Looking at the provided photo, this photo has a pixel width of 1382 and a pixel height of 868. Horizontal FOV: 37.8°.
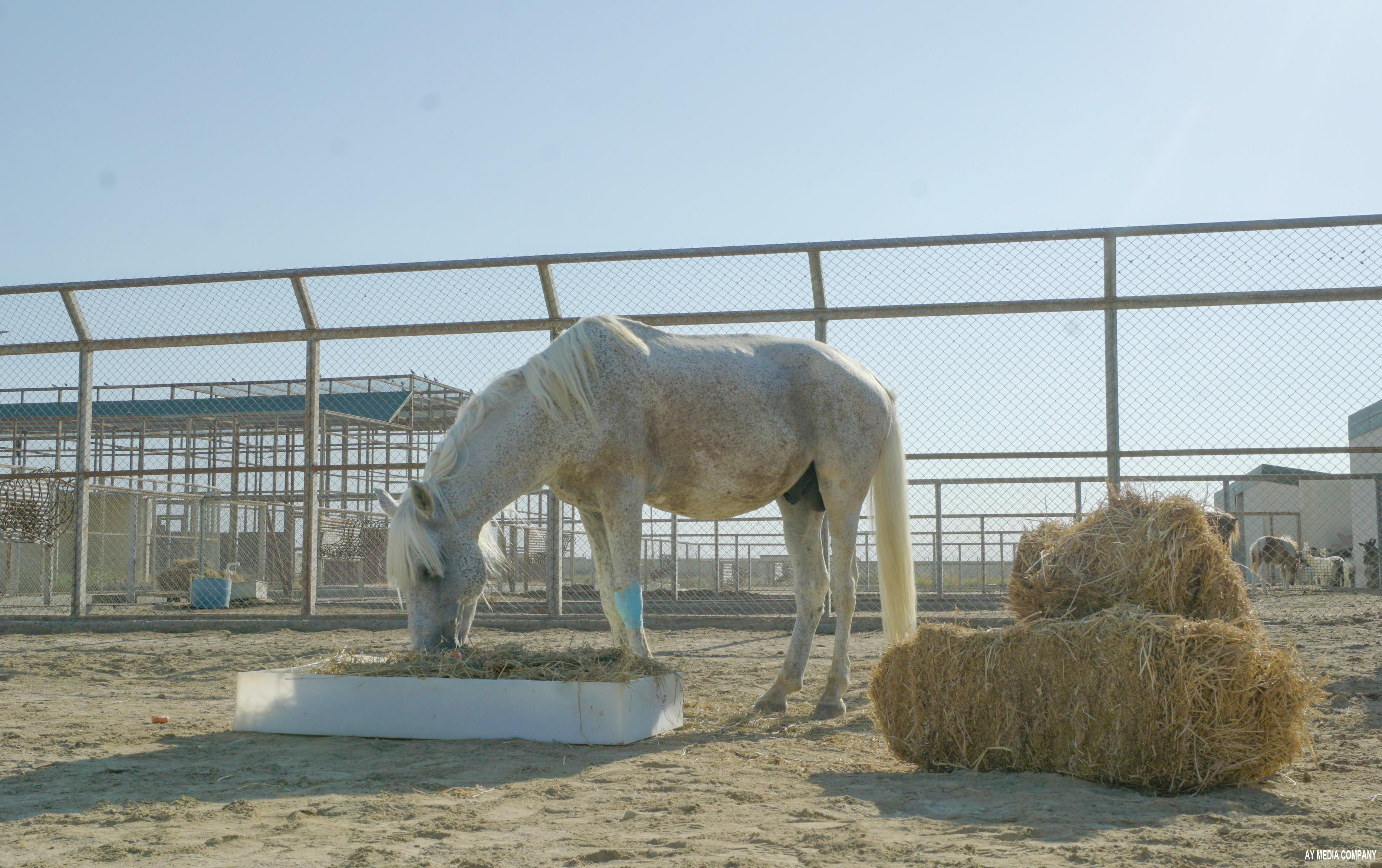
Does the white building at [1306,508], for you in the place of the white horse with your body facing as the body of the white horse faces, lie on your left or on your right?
on your right

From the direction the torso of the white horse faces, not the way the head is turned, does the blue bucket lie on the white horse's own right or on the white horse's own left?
on the white horse's own right

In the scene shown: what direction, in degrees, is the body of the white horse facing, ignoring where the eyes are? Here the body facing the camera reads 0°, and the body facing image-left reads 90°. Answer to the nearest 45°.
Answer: approximately 90°

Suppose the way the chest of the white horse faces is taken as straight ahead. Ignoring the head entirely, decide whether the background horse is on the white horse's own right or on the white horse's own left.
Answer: on the white horse's own right

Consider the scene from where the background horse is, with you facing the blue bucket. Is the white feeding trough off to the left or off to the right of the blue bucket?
left

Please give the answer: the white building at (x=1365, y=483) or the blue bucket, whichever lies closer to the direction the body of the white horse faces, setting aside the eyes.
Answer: the blue bucket
